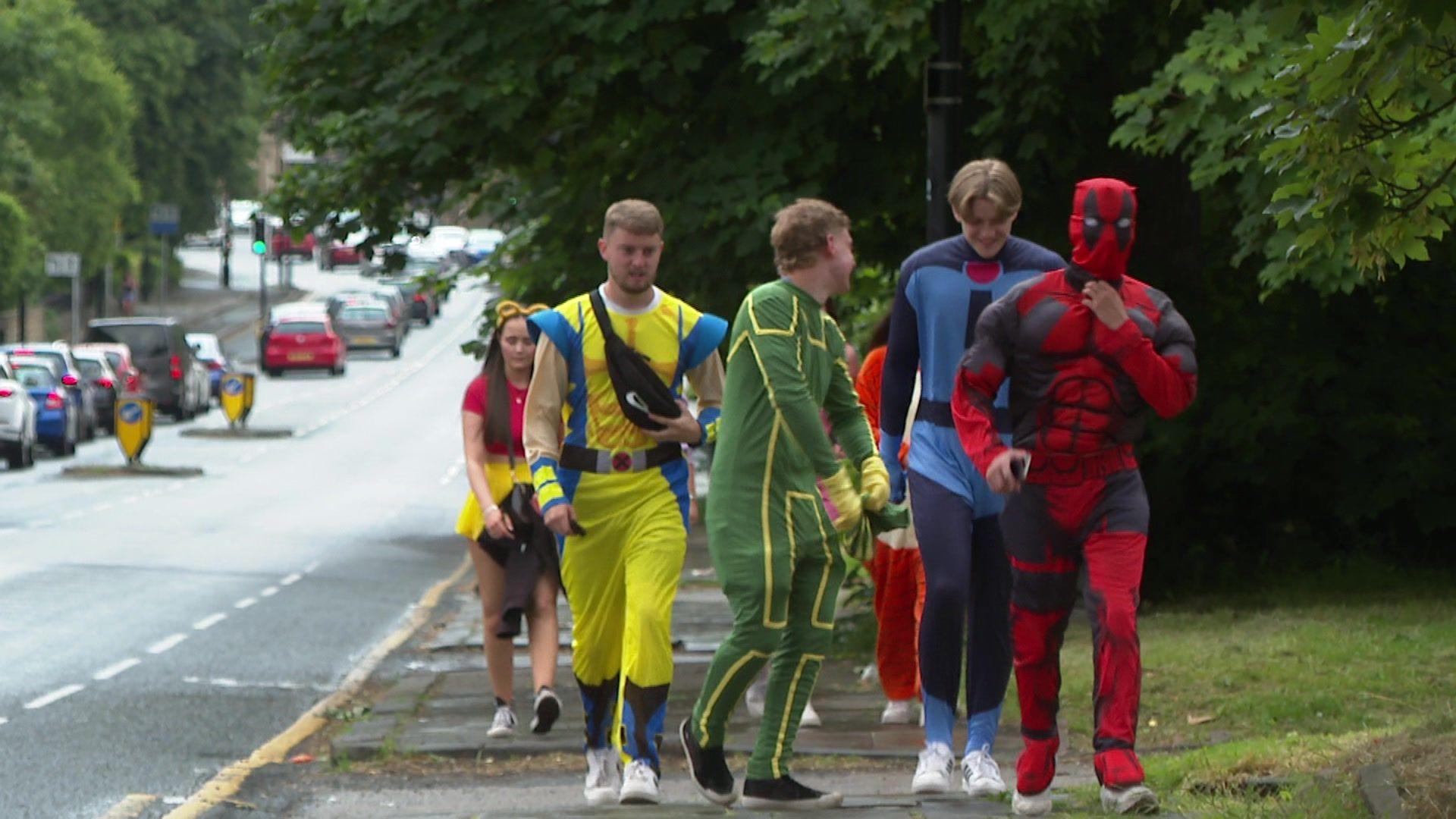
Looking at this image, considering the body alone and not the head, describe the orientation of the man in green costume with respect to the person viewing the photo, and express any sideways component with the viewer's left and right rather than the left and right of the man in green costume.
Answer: facing to the right of the viewer

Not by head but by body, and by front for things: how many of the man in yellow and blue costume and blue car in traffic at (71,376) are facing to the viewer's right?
0

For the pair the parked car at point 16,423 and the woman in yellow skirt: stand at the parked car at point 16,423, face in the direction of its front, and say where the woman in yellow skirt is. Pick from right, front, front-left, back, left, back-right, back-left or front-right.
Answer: back

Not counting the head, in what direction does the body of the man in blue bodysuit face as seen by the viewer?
toward the camera

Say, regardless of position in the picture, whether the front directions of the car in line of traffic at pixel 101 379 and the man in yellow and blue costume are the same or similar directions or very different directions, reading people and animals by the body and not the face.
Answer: very different directions

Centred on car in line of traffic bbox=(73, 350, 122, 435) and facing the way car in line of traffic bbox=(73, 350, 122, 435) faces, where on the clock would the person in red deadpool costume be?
The person in red deadpool costume is roughly at 6 o'clock from the car in line of traffic.

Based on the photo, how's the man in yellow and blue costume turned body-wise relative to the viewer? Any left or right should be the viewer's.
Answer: facing the viewer

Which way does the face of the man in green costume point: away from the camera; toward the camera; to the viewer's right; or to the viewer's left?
to the viewer's right

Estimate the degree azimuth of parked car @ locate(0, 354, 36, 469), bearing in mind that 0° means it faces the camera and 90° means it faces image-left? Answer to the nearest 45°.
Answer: approximately 180°

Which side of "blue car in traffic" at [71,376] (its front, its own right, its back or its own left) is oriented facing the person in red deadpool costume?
back

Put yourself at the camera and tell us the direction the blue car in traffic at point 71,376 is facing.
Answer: facing away from the viewer
